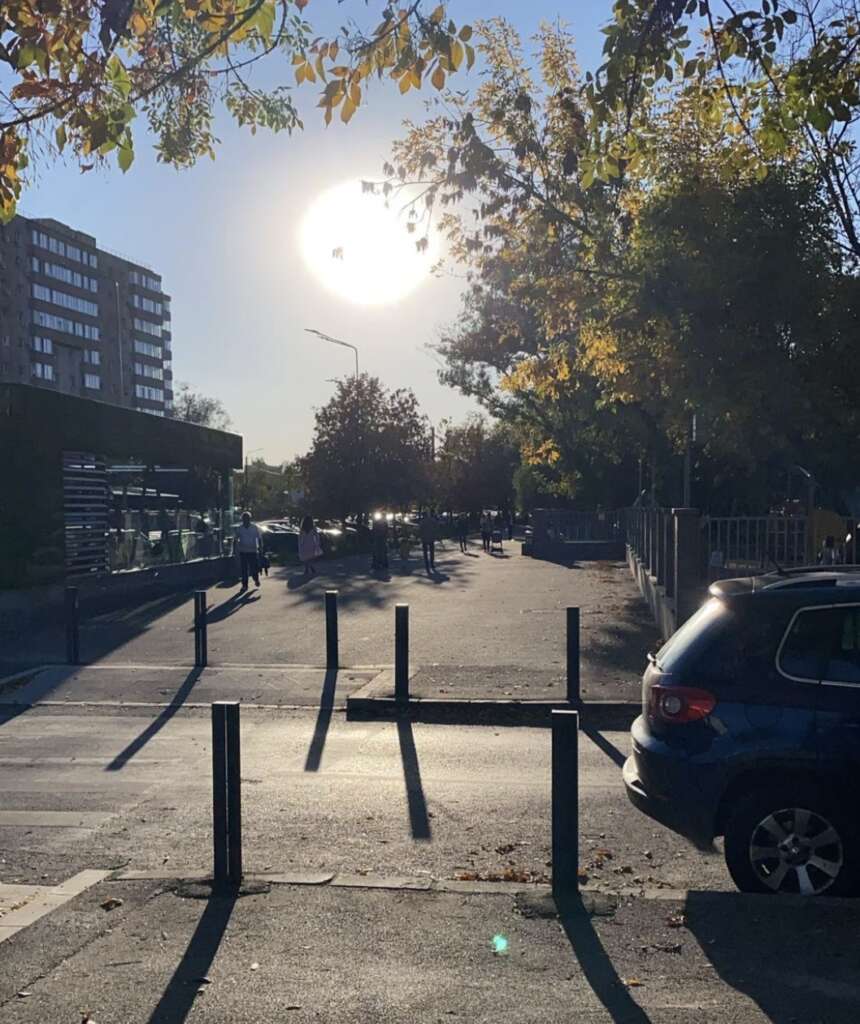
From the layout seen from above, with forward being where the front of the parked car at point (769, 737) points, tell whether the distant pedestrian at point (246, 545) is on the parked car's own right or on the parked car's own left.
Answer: on the parked car's own left

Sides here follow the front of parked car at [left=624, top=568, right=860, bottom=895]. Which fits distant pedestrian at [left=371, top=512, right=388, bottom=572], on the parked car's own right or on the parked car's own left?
on the parked car's own left

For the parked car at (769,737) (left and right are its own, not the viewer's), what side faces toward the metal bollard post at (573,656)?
left

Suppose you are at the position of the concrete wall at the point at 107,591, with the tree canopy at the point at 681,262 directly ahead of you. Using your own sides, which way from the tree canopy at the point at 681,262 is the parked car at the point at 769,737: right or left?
right

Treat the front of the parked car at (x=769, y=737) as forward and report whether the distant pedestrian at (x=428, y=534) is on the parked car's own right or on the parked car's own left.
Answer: on the parked car's own left
